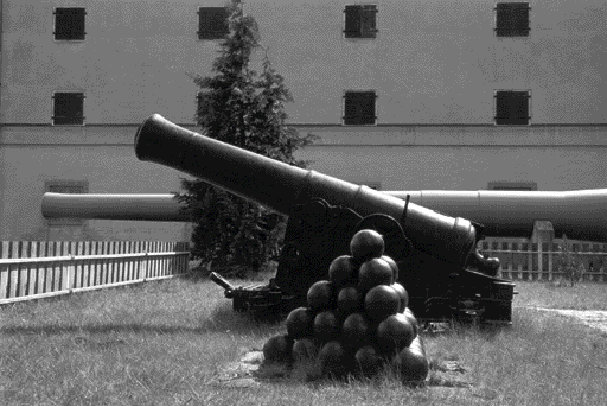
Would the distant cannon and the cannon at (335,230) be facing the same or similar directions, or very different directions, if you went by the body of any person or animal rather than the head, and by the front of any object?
same or similar directions

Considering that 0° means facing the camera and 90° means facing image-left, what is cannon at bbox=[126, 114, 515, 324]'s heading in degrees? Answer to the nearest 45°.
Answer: approximately 90°

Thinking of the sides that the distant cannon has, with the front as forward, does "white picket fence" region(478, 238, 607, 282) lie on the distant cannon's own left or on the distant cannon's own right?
on the distant cannon's own left

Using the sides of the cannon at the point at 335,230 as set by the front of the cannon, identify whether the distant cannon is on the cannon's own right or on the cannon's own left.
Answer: on the cannon's own right

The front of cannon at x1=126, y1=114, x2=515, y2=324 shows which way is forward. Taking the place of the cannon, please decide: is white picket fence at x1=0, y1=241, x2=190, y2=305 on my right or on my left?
on my right

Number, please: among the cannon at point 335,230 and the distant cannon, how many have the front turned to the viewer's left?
2

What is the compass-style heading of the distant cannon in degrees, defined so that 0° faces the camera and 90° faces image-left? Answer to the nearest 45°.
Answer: approximately 90°

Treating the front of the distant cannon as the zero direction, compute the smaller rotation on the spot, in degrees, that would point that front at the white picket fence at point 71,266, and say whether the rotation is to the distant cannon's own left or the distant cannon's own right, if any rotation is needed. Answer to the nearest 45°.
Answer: approximately 45° to the distant cannon's own left

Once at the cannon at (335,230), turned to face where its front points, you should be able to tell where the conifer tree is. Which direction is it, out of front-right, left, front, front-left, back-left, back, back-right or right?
right
